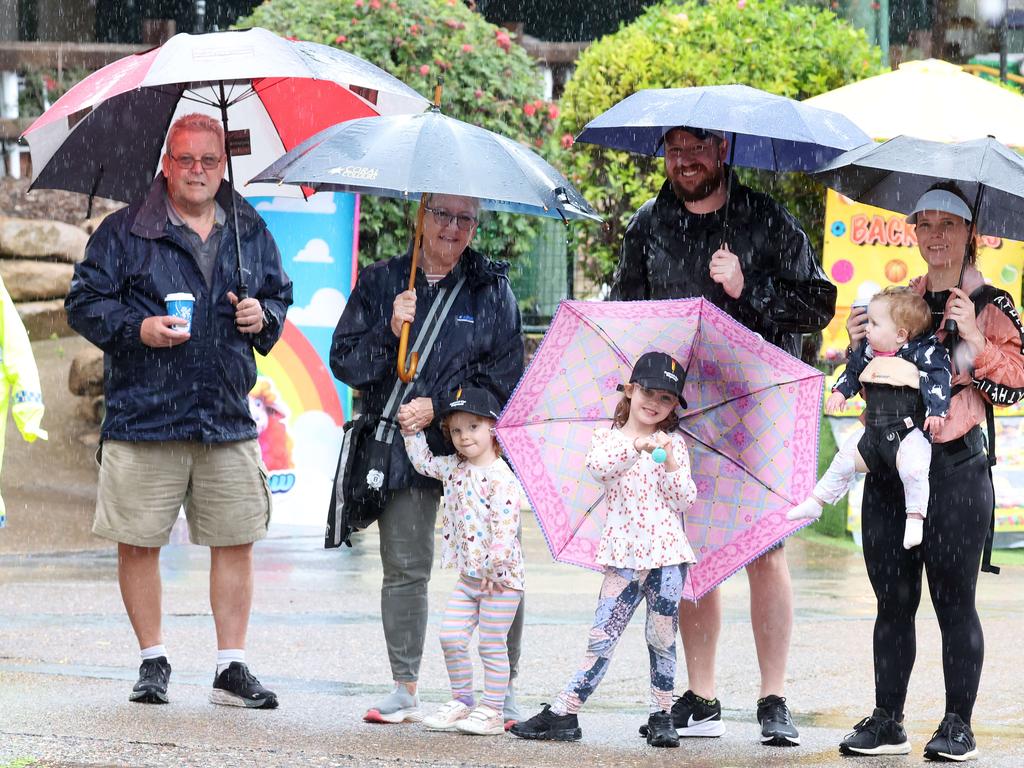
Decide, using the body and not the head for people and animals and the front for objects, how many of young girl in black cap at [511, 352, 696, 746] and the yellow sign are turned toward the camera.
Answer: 2

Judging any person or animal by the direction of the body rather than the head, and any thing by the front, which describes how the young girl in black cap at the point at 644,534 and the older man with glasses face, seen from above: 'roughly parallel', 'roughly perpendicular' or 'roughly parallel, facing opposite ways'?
roughly parallel

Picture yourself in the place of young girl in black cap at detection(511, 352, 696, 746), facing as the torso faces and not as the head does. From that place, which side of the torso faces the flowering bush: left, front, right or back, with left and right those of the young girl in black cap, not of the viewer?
back

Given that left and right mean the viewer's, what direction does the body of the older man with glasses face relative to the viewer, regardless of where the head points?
facing the viewer

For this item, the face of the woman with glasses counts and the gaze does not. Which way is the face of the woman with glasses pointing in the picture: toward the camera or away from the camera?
toward the camera

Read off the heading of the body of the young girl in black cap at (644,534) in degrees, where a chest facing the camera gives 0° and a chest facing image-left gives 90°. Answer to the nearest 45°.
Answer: approximately 0°

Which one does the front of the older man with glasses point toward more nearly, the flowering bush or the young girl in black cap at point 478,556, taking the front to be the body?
the young girl in black cap

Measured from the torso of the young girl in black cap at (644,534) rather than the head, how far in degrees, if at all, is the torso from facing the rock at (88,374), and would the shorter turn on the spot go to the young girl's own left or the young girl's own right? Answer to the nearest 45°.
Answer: approximately 135° to the young girl's own right

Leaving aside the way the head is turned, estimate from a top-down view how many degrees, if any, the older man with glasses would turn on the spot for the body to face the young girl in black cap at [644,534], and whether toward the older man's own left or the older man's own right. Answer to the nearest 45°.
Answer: approximately 45° to the older man's own left

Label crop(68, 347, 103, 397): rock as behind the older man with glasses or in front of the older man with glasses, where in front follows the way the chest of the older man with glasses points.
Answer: behind

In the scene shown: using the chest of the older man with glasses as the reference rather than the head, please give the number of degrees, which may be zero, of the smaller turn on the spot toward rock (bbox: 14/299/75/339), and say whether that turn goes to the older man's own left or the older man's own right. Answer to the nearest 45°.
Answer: approximately 180°

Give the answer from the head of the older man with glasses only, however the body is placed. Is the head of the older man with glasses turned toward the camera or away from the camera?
toward the camera

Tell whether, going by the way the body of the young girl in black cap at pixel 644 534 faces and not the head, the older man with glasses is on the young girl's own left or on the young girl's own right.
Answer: on the young girl's own right

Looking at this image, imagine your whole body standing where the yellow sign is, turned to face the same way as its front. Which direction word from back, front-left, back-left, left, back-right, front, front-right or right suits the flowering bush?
right

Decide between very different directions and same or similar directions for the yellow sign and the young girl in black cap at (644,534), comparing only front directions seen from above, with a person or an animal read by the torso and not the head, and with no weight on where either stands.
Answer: same or similar directions
